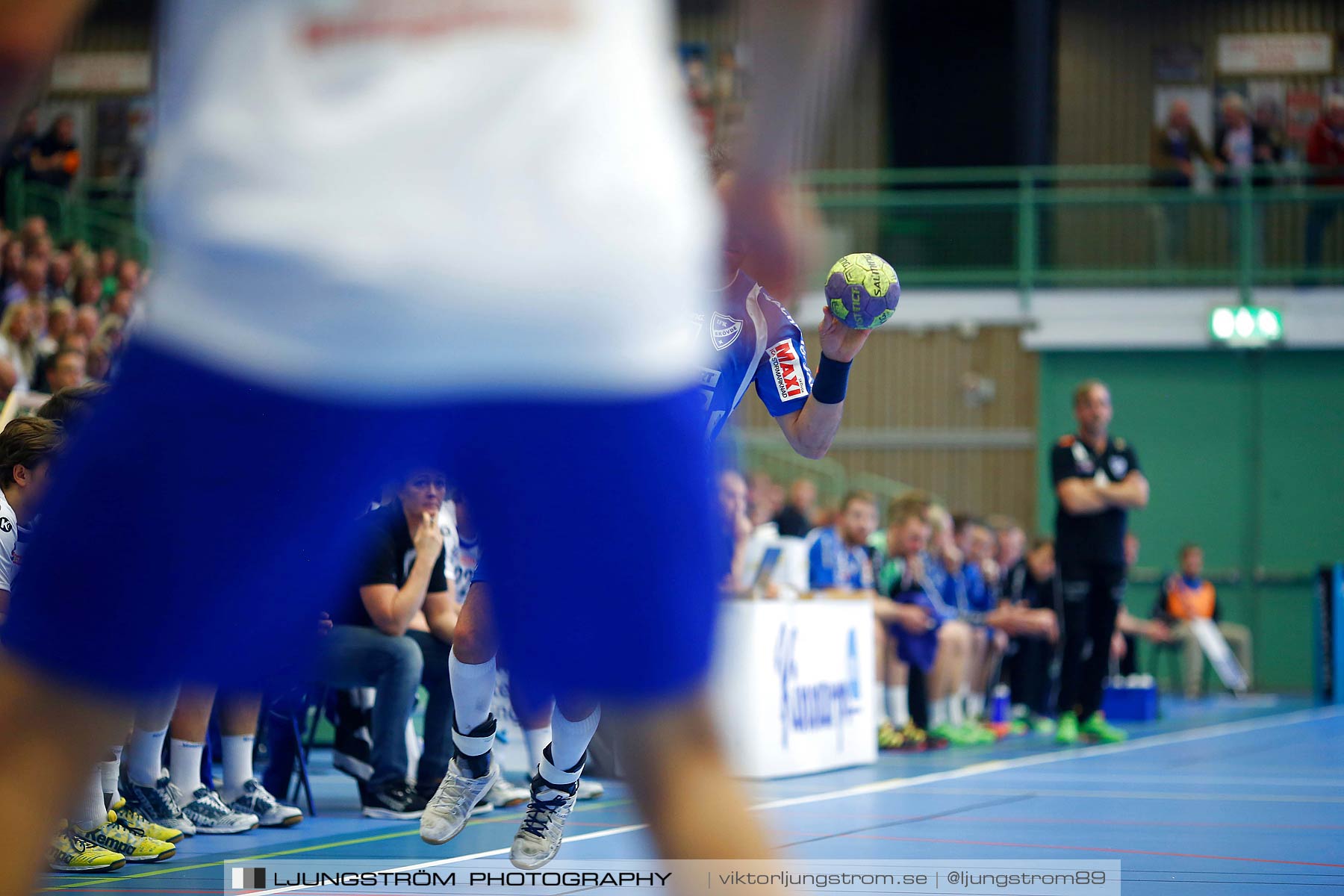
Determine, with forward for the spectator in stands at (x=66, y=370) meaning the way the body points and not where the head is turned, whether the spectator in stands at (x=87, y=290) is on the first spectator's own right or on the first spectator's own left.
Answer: on the first spectator's own left

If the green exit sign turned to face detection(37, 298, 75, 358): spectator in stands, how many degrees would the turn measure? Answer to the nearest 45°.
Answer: approximately 45° to its right

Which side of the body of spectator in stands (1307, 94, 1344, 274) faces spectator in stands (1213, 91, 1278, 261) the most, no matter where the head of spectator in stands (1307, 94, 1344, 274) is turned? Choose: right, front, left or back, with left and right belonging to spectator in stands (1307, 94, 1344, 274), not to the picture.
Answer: right

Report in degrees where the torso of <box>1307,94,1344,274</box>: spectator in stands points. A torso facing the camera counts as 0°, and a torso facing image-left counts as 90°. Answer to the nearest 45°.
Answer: approximately 0°

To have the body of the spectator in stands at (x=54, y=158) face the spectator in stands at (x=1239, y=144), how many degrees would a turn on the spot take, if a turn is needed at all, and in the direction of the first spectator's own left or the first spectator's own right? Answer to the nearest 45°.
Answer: approximately 45° to the first spectator's own left

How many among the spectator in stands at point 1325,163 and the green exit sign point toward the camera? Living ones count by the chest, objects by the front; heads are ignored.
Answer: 2

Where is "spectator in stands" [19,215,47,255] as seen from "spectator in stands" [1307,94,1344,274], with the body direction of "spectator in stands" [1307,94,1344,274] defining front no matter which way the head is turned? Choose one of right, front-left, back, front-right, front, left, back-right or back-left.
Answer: front-right

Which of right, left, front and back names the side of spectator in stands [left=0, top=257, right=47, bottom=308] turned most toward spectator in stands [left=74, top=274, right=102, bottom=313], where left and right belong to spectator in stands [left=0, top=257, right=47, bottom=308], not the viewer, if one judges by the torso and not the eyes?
left

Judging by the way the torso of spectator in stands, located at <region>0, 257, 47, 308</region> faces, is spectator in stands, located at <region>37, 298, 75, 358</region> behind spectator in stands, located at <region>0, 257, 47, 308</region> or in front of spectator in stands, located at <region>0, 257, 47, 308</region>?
in front

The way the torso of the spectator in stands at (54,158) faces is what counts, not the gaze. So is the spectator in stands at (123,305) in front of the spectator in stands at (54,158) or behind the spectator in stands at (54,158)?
in front
